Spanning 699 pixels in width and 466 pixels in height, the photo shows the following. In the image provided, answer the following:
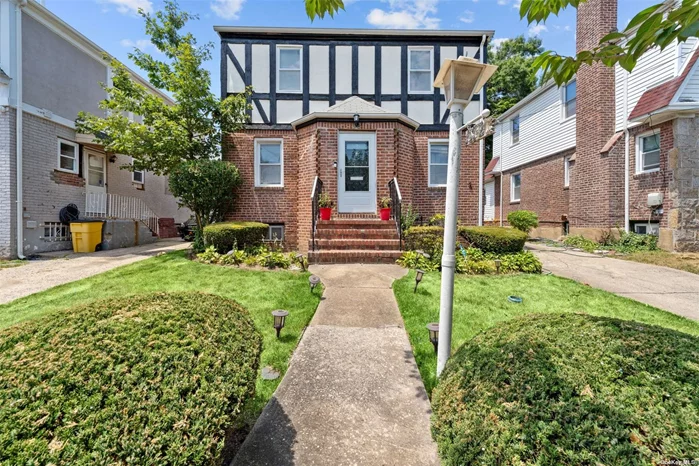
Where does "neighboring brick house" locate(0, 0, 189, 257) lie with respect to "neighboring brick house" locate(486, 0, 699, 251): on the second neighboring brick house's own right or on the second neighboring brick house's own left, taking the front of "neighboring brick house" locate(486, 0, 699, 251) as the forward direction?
on the second neighboring brick house's own right

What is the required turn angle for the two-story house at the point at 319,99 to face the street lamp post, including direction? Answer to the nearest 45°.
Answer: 0° — it already faces it

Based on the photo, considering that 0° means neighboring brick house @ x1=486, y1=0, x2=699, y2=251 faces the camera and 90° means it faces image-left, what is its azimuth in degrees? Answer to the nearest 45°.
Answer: approximately 315°

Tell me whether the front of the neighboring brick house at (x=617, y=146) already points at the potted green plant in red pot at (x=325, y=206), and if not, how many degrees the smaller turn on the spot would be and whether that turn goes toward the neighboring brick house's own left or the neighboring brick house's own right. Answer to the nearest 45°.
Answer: approximately 90° to the neighboring brick house's own right

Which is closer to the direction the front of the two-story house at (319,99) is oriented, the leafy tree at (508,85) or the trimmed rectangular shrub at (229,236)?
the trimmed rectangular shrub

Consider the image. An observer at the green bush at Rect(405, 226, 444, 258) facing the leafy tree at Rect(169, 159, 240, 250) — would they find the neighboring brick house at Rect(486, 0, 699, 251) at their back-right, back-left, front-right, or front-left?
back-right

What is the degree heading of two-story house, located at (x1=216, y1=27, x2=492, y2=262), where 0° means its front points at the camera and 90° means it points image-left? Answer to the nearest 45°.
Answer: approximately 0°

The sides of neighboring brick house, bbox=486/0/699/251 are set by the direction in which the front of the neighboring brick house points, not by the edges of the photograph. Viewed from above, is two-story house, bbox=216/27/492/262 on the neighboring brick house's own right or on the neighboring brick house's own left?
on the neighboring brick house's own right

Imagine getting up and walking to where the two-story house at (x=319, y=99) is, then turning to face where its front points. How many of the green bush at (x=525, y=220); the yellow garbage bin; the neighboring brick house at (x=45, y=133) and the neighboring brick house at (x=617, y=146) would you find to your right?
2
